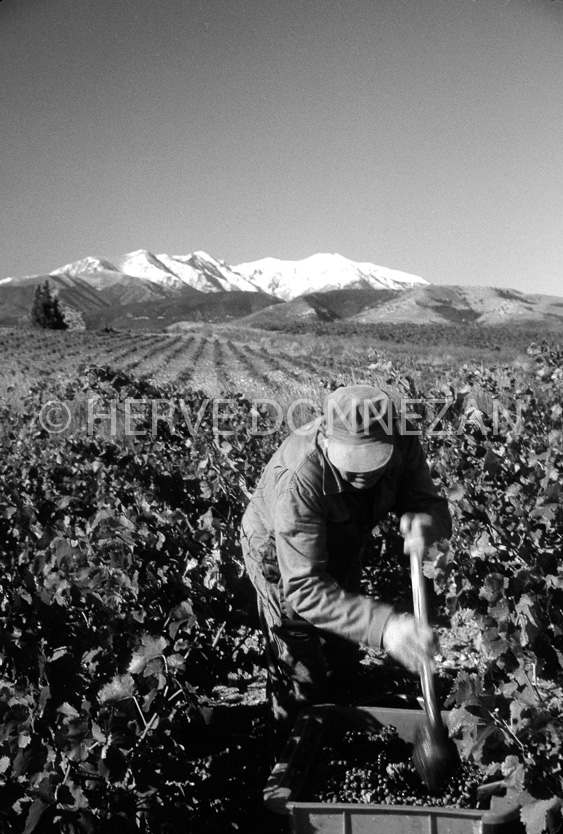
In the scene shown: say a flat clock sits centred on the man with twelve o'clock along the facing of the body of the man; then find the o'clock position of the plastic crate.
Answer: The plastic crate is roughly at 1 o'clock from the man.

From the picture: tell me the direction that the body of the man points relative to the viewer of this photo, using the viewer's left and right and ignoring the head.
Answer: facing the viewer and to the right of the viewer
